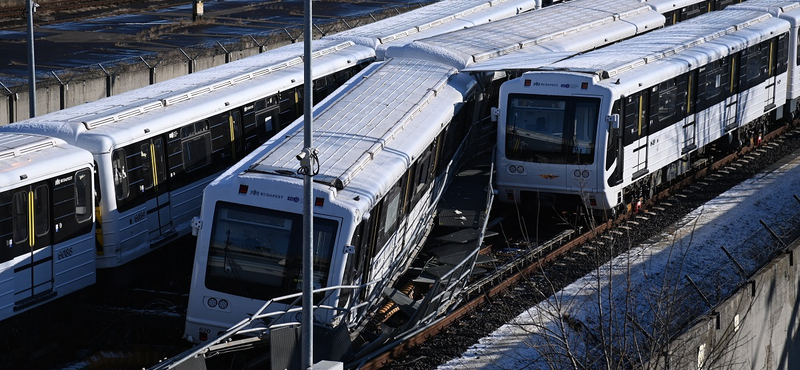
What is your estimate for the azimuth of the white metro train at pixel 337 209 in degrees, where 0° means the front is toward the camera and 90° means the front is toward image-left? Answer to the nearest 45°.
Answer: approximately 45°

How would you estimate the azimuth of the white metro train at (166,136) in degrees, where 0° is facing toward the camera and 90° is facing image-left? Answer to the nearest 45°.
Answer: approximately 45°

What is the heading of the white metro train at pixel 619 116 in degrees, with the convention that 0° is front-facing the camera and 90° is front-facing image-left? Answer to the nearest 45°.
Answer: approximately 45°

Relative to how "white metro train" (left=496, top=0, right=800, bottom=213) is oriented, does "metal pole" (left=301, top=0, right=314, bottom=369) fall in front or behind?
in front

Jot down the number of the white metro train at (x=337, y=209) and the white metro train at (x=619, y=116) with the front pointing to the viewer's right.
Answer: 0

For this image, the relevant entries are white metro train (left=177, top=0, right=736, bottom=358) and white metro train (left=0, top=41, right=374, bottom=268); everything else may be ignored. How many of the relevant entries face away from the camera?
0

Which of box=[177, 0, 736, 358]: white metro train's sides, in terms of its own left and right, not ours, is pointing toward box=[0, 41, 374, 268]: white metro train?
right
